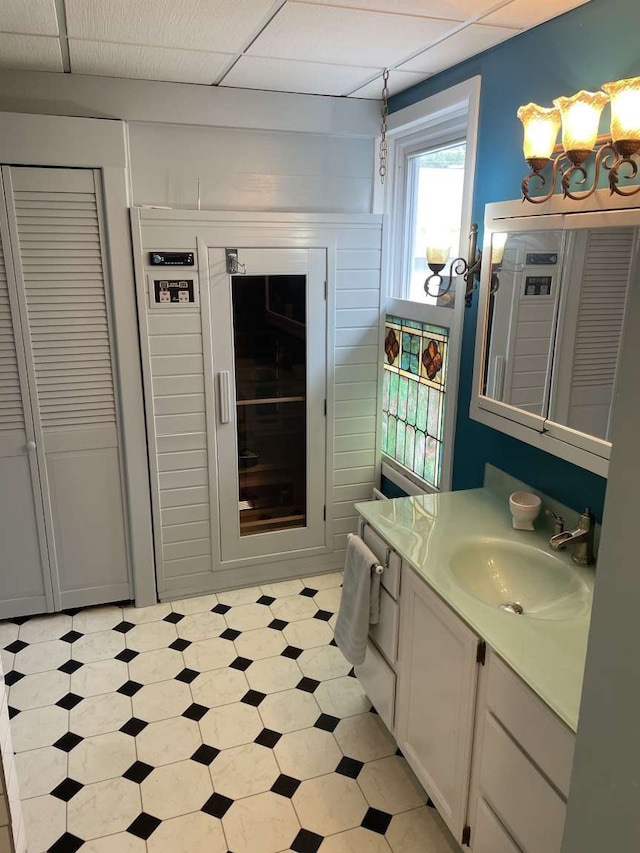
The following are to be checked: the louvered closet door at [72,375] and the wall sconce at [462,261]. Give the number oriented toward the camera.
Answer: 1

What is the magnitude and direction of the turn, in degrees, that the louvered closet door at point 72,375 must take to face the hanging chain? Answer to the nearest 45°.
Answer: approximately 90° to its left

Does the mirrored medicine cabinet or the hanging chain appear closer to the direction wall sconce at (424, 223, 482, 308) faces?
the hanging chain

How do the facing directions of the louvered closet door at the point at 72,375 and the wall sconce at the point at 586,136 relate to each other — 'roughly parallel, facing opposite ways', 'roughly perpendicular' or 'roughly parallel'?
roughly perpendicular

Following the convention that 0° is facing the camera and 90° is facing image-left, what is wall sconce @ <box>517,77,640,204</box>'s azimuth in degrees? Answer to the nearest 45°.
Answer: approximately 45°

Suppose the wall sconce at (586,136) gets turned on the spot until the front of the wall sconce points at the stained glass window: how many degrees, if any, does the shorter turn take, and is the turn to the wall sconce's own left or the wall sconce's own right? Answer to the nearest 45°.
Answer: approximately 90° to the wall sconce's own right

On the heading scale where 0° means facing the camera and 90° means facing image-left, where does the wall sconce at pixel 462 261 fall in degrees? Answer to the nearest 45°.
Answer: approximately 90°

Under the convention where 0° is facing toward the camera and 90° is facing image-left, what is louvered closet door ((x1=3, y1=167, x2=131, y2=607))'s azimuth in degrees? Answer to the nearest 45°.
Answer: approximately 0°
